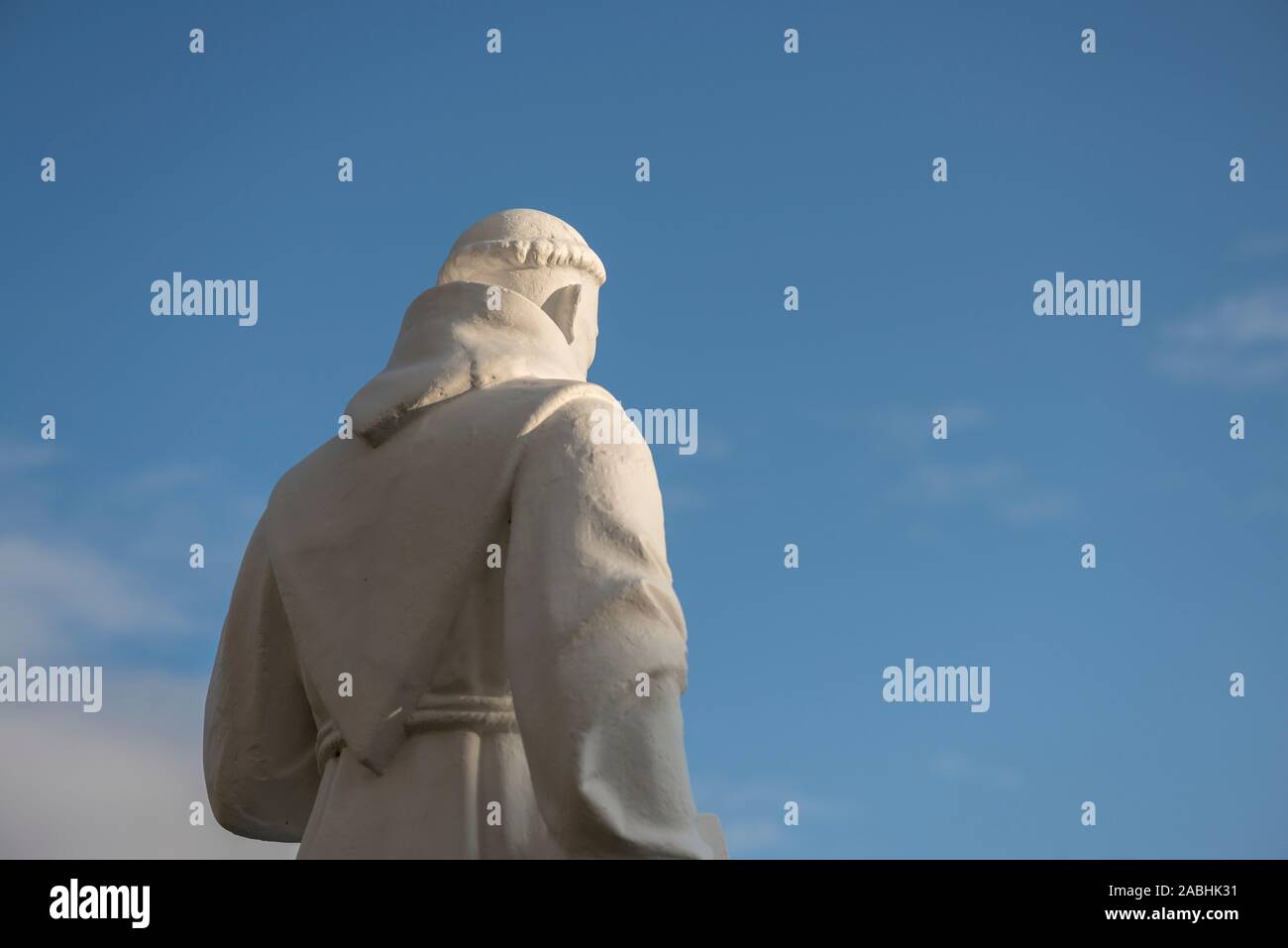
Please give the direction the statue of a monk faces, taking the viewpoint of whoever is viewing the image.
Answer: facing away from the viewer and to the right of the viewer
